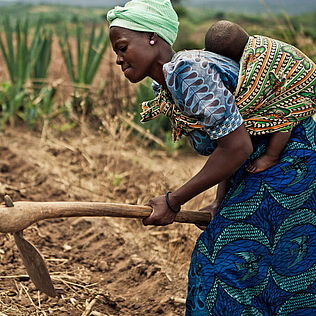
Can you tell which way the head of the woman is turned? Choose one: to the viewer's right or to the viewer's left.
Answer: to the viewer's left

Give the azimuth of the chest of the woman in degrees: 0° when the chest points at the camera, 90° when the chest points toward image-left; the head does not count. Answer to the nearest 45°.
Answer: approximately 90°

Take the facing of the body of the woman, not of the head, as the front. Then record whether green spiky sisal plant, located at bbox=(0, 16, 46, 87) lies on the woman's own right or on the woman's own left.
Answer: on the woman's own right
